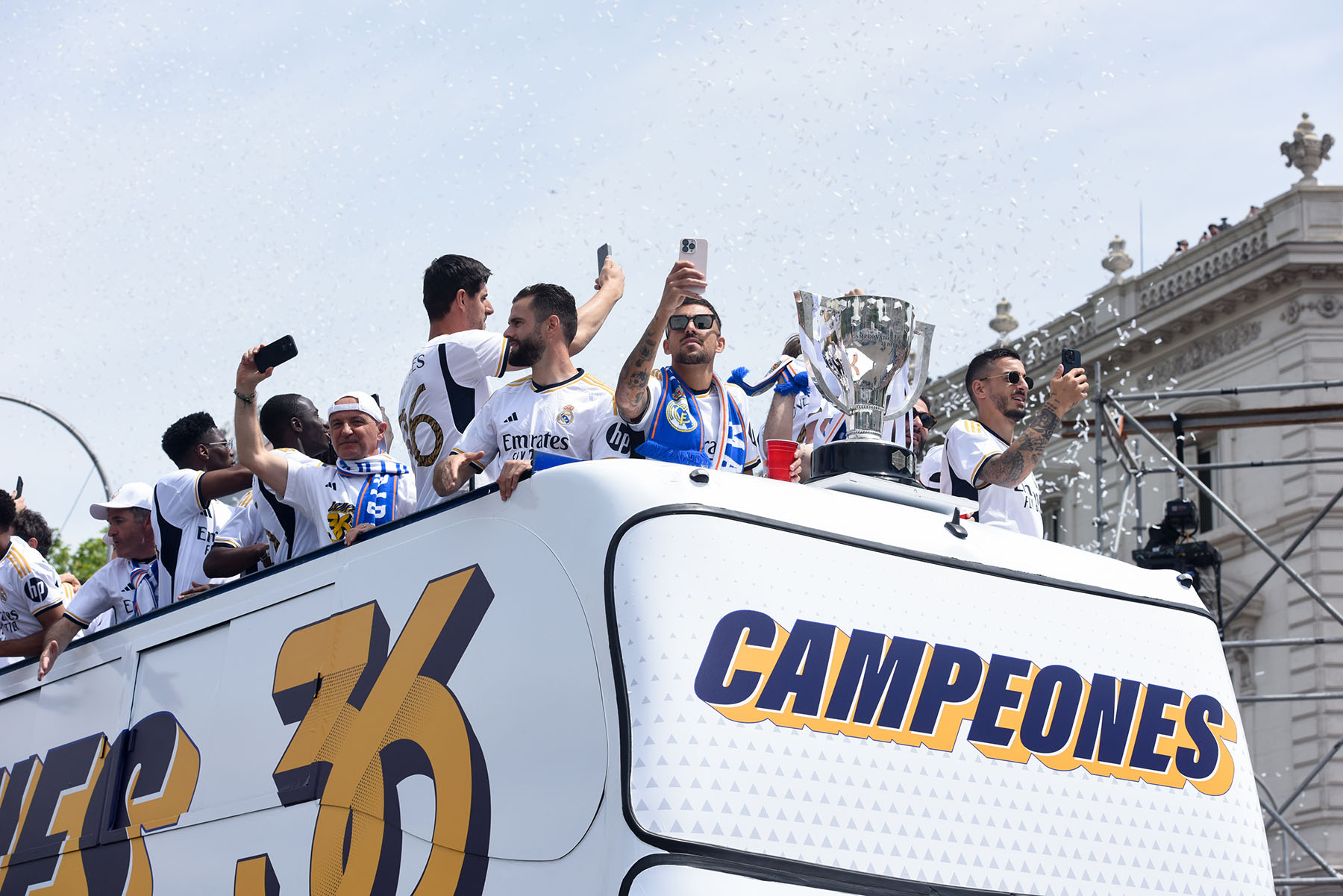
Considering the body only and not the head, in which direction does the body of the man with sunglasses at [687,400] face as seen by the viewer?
toward the camera

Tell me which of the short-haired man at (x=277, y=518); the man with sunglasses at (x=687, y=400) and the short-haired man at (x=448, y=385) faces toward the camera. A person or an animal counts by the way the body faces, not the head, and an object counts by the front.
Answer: the man with sunglasses

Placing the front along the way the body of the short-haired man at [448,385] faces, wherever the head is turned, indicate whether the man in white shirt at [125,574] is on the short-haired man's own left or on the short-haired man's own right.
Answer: on the short-haired man's own left

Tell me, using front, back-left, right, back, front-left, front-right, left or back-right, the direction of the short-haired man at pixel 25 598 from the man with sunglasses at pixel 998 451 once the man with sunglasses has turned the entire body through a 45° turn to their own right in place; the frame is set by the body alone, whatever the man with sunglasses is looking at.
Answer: right

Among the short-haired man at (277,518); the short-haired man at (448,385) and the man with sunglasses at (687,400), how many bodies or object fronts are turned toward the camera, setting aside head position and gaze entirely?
1

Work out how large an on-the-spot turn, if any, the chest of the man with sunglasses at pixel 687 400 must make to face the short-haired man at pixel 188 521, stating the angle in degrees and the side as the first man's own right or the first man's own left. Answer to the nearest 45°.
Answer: approximately 135° to the first man's own right
